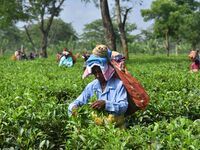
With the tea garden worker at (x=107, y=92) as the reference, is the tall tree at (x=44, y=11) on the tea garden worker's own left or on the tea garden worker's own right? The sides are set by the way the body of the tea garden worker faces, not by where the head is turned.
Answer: on the tea garden worker's own right

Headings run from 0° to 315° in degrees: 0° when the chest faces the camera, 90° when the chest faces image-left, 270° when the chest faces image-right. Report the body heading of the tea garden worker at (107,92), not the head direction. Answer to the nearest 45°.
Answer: approximately 45°

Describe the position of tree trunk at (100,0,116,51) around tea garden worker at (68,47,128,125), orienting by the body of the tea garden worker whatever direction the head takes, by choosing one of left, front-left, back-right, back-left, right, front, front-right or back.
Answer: back-right

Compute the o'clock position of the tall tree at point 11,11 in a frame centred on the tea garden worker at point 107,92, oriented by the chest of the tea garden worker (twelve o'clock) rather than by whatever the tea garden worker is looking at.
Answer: The tall tree is roughly at 4 o'clock from the tea garden worker.

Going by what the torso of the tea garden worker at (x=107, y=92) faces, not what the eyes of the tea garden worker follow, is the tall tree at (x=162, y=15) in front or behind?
behind
